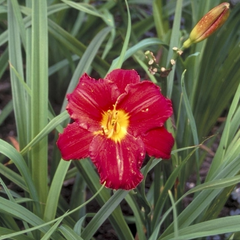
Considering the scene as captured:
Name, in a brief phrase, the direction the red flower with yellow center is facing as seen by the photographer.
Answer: facing the viewer
